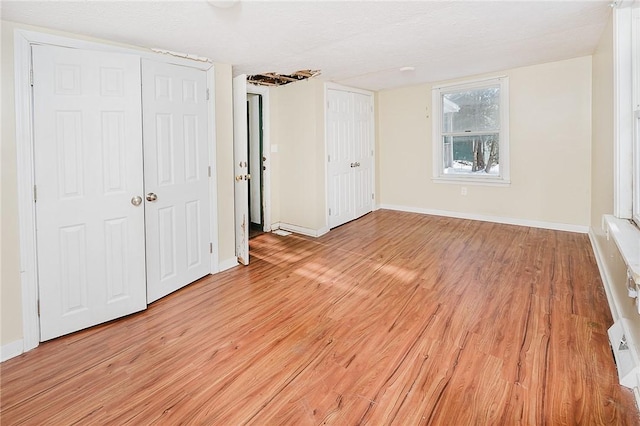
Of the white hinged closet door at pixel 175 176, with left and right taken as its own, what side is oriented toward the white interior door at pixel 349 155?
left

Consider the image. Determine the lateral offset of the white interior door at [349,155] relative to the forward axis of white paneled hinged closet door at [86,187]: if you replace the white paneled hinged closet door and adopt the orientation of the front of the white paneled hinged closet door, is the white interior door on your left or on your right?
on your left

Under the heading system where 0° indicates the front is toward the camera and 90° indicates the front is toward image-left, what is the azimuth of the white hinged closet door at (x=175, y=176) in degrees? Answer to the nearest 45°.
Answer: approximately 315°

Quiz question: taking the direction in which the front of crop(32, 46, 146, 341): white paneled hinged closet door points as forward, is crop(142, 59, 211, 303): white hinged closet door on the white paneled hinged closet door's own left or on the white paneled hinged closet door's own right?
on the white paneled hinged closet door's own left

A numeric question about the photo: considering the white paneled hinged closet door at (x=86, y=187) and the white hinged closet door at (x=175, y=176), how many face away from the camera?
0

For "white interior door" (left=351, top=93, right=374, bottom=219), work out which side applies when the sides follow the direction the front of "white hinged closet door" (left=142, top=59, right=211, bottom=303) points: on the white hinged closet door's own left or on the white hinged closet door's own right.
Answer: on the white hinged closet door's own left

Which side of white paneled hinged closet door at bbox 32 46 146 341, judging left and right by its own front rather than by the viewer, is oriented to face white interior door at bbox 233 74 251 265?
left

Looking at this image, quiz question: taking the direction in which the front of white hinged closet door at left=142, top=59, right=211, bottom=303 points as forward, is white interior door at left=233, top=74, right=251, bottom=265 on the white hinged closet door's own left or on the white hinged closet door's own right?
on the white hinged closet door's own left
